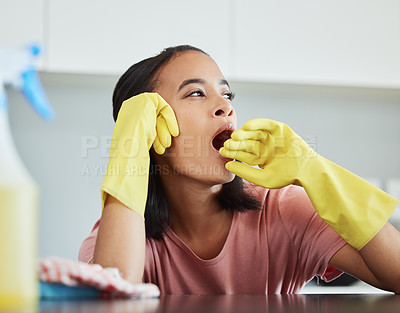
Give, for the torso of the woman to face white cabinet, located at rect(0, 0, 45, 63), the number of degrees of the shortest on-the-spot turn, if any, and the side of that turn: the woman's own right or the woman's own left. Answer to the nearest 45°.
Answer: approximately 135° to the woman's own right

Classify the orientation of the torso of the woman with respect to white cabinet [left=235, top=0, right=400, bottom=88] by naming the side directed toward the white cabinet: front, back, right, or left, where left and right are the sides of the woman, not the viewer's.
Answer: back

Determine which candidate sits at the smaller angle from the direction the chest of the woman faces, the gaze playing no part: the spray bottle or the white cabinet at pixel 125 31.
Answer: the spray bottle

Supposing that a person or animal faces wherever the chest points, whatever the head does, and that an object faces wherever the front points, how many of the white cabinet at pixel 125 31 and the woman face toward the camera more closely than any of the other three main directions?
2

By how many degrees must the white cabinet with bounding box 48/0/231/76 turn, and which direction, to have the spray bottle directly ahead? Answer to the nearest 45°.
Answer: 0° — it already faces it

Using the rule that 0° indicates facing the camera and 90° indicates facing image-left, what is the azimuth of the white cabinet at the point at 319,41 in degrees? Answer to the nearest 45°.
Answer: approximately 0°

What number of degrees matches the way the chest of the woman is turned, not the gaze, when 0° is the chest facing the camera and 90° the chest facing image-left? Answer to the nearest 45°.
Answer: approximately 0°
